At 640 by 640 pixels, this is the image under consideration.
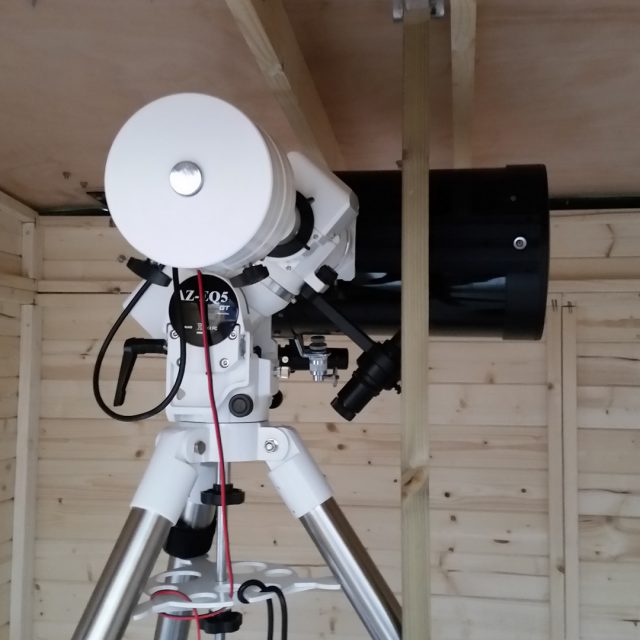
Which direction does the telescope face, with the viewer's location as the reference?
facing to the right of the viewer

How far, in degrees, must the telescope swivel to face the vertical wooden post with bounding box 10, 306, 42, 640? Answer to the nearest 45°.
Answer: approximately 135° to its left

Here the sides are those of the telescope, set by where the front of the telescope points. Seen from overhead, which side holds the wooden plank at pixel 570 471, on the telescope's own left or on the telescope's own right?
on the telescope's own left

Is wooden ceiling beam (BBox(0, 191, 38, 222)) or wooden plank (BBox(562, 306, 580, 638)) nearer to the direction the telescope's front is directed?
the wooden plank

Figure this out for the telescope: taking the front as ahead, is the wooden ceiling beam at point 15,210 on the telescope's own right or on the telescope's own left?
on the telescope's own left

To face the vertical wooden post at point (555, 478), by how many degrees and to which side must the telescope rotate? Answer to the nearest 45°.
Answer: approximately 45° to its left
